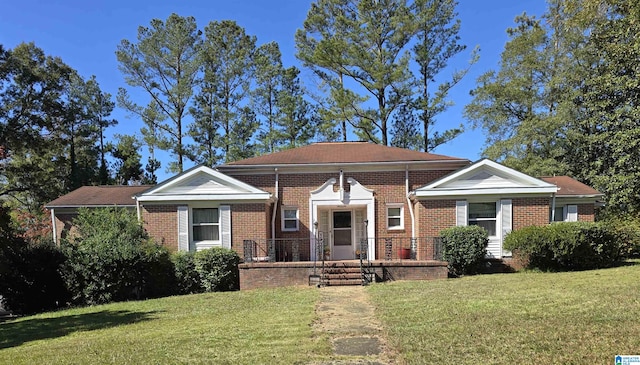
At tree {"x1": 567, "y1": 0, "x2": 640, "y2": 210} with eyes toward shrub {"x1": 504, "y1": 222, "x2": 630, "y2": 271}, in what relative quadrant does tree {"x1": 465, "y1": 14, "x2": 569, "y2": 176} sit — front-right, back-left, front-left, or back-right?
back-right

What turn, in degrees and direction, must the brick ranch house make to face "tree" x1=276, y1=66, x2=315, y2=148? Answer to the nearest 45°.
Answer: approximately 180°

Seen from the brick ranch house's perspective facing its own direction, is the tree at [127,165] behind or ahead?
behind

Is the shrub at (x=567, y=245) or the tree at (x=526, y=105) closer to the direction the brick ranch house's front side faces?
the shrub

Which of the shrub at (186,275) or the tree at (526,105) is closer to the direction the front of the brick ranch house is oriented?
the shrub

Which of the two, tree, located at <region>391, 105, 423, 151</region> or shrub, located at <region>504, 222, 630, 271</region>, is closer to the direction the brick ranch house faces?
the shrub

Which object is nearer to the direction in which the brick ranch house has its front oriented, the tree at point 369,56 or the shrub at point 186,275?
the shrub

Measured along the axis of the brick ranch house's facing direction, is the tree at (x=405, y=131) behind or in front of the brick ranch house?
behind

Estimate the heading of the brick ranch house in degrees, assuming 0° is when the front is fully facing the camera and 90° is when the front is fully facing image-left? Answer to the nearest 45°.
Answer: approximately 0°
